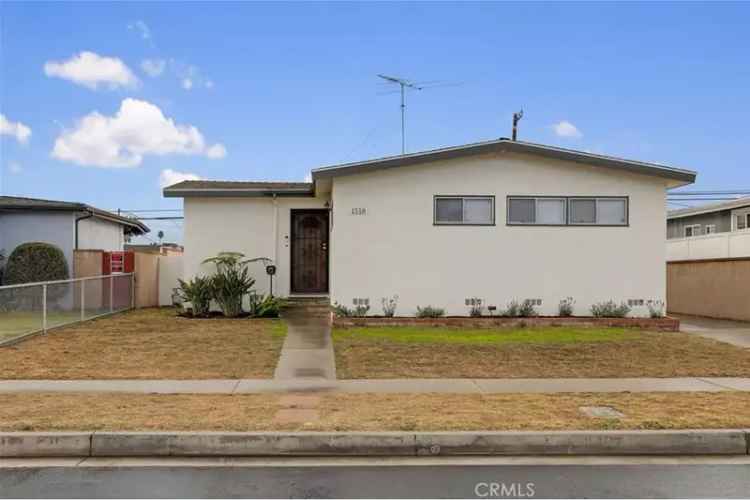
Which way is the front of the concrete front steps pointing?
toward the camera

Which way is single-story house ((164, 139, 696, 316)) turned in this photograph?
toward the camera

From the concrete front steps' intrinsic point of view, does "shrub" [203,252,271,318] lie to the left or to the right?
on its right

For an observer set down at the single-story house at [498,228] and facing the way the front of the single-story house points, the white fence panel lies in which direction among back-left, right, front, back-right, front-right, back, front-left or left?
back-left

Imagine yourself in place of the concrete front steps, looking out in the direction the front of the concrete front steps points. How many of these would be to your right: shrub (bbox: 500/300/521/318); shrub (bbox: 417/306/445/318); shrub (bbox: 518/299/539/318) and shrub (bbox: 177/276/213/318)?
1

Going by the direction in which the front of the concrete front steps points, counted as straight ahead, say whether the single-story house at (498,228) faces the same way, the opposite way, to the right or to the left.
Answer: the same way

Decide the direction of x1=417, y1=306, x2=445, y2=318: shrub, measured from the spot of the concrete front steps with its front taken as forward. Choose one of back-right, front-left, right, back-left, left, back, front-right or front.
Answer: front-left

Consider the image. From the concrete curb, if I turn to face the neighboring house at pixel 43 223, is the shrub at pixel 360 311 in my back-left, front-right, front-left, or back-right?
front-right

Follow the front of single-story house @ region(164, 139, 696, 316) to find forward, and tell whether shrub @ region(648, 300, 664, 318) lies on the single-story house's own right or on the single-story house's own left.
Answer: on the single-story house's own left
